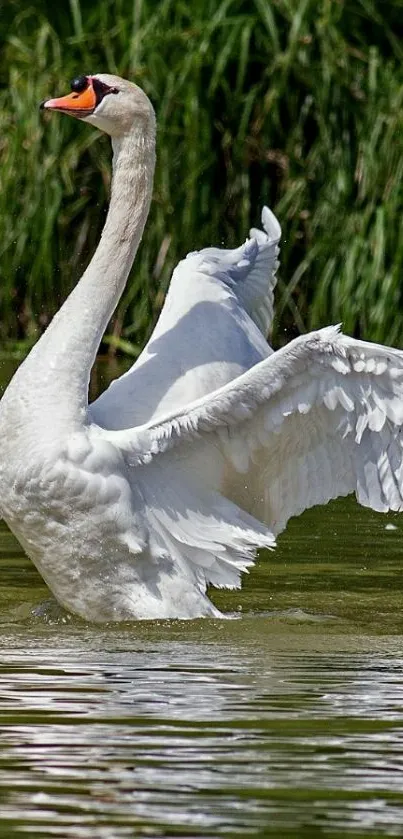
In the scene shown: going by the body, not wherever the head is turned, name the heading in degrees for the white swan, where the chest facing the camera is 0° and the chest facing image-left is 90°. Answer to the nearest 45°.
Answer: approximately 90°
